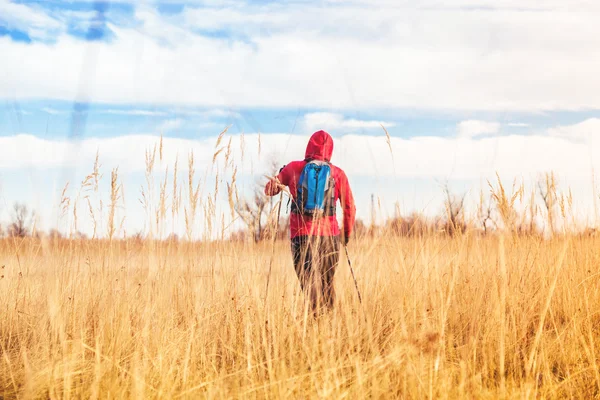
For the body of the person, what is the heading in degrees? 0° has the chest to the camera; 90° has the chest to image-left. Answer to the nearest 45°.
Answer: approximately 180°

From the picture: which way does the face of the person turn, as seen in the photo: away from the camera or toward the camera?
away from the camera
